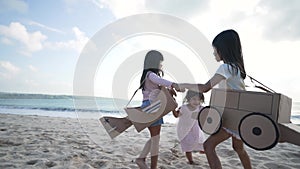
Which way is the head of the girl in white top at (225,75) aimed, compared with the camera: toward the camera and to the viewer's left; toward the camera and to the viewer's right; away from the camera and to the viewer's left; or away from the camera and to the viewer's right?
away from the camera and to the viewer's left

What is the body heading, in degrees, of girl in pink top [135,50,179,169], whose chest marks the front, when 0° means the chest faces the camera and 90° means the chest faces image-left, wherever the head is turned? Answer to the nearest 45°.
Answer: approximately 270°

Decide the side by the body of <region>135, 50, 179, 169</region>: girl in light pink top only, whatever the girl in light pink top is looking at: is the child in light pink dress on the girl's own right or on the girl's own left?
on the girl's own left
